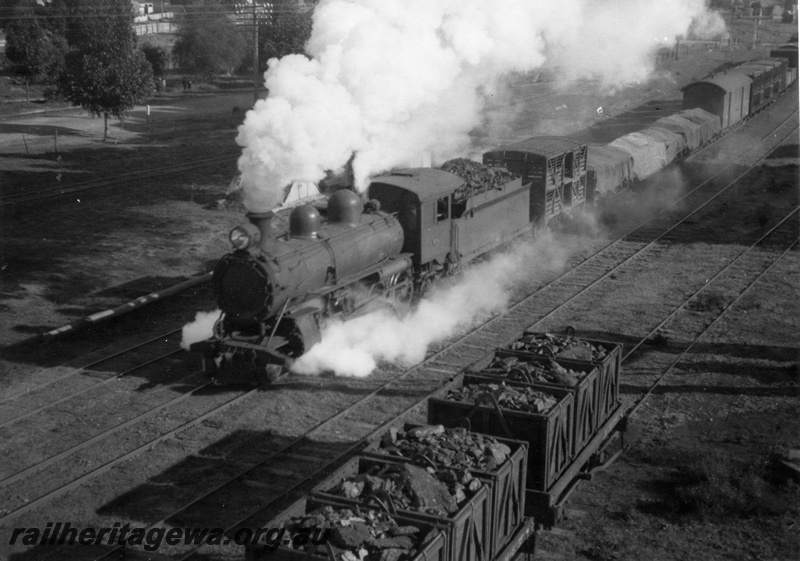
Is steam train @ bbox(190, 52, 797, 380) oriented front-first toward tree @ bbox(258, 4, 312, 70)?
no

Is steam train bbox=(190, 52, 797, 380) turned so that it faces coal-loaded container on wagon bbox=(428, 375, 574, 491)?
no

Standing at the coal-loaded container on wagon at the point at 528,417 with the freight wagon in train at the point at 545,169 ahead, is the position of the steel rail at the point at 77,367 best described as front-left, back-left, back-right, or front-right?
front-left

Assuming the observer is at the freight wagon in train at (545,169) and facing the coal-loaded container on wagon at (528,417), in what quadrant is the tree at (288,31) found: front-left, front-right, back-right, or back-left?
back-right

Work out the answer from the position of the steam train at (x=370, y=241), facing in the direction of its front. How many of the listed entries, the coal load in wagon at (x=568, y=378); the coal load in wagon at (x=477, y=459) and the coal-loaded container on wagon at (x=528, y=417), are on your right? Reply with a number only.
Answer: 0

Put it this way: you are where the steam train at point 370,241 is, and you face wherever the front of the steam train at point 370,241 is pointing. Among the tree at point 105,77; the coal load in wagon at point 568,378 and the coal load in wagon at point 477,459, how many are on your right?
1

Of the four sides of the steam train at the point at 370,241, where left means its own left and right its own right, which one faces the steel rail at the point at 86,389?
front

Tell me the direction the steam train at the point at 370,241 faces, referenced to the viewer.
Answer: facing the viewer and to the left of the viewer

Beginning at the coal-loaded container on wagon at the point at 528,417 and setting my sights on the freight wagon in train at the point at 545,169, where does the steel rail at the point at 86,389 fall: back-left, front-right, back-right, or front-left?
front-left

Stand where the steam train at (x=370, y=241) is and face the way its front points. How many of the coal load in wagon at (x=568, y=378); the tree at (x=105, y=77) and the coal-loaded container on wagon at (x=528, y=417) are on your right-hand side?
1

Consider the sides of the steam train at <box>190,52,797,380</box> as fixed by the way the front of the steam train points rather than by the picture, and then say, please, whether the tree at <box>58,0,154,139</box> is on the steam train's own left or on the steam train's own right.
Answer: on the steam train's own right
